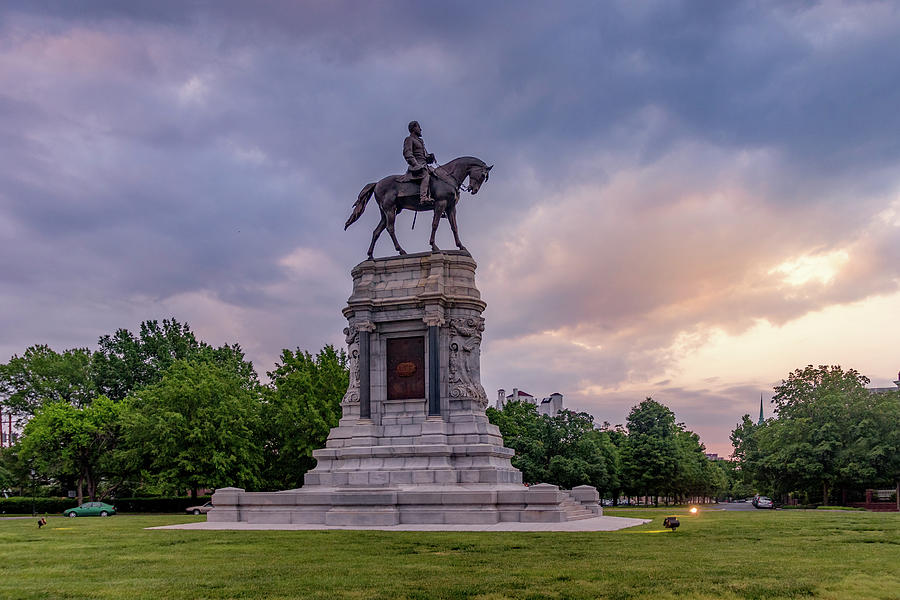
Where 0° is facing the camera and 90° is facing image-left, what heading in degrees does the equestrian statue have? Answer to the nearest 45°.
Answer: approximately 270°
